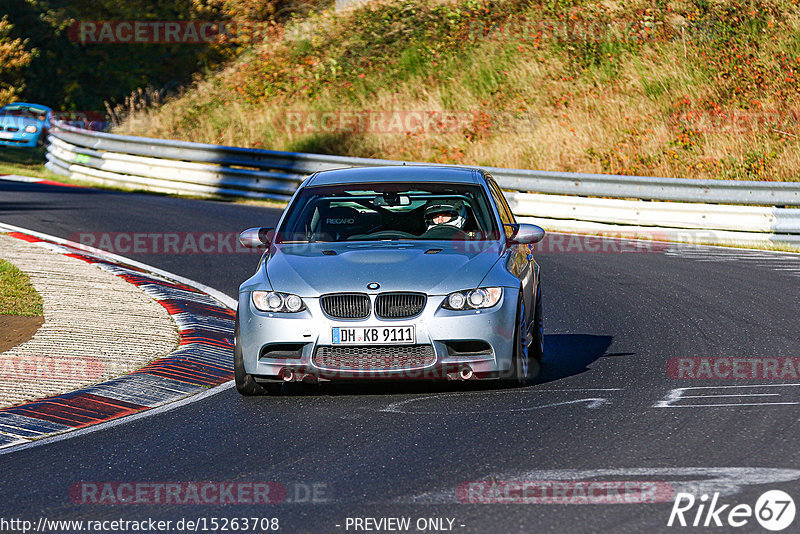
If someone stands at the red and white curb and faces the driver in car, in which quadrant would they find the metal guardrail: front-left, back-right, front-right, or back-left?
front-left

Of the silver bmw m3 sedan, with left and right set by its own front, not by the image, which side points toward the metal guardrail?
back

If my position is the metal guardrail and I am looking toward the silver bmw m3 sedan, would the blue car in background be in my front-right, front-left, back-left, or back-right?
back-right

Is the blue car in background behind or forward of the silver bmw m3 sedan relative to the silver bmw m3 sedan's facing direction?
behind

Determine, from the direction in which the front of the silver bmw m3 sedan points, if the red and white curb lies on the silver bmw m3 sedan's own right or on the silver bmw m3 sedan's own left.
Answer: on the silver bmw m3 sedan's own right

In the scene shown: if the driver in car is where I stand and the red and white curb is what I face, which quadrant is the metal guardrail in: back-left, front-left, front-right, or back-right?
back-right

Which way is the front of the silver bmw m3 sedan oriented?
toward the camera

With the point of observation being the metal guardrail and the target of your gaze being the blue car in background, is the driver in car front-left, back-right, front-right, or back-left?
back-left
